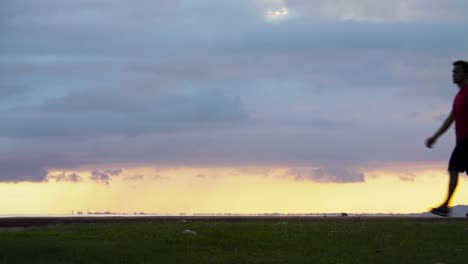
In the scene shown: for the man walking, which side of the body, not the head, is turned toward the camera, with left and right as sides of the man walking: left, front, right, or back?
left

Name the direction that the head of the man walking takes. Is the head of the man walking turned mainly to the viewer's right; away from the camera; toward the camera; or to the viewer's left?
to the viewer's left
